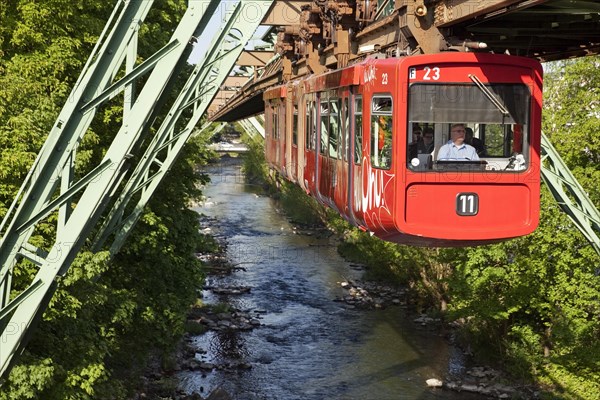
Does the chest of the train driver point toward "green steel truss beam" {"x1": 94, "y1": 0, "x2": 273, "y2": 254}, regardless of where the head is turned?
no

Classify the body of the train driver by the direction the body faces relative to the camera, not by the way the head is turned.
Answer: toward the camera

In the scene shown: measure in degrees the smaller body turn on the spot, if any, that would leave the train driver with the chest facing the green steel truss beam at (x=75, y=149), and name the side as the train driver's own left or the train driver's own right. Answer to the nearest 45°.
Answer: approximately 90° to the train driver's own right
